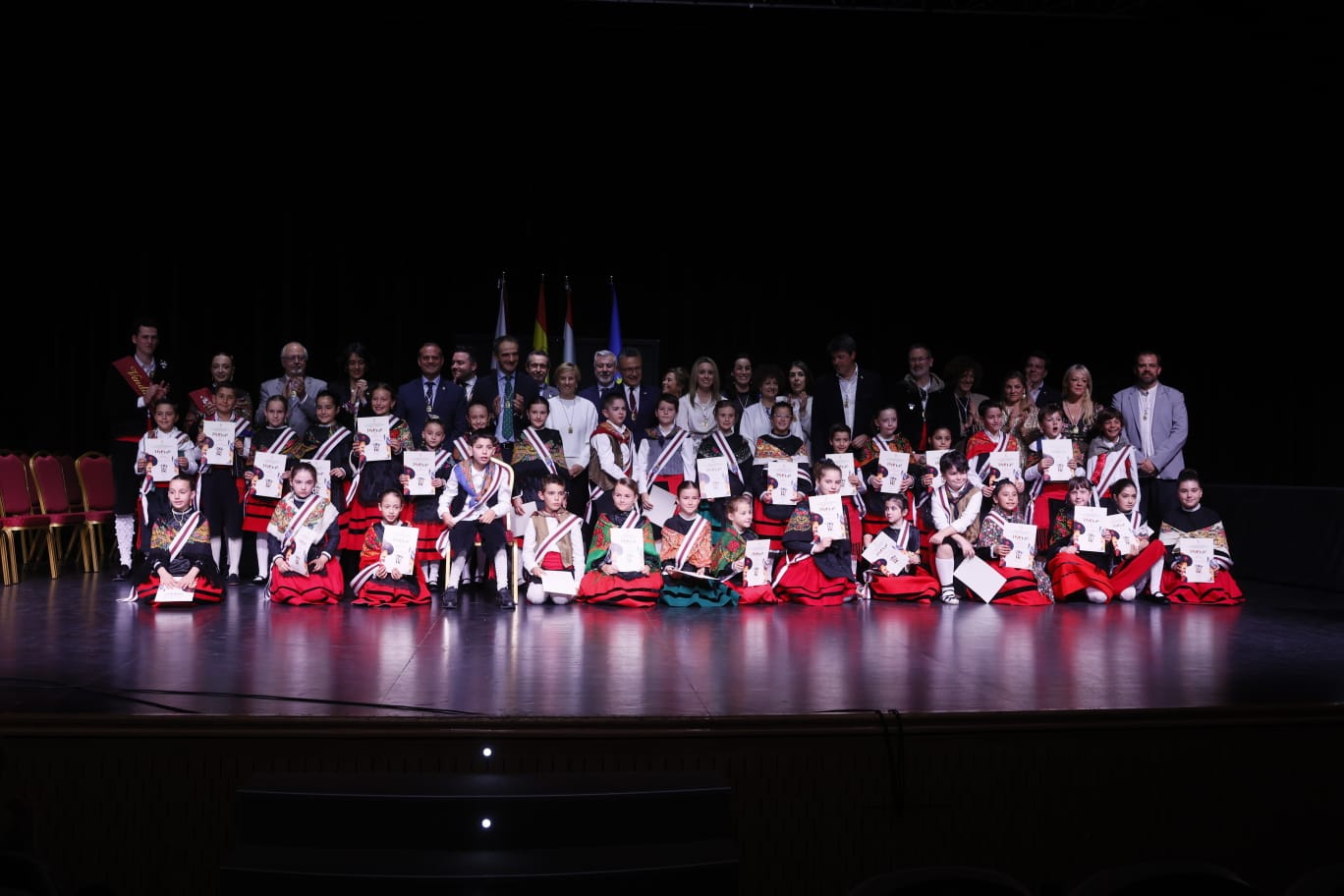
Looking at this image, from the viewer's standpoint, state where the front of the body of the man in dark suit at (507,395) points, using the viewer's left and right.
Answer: facing the viewer

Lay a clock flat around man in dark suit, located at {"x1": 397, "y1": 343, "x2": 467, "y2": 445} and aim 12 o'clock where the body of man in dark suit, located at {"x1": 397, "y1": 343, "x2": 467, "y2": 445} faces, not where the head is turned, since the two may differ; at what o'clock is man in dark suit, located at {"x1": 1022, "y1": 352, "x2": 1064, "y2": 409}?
man in dark suit, located at {"x1": 1022, "y1": 352, "x2": 1064, "y2": 409} is roughly at 9 o'clock from man in dark suit, located at {"x1": 397, "y1": 343, "x2": 467, "y2": 445}.

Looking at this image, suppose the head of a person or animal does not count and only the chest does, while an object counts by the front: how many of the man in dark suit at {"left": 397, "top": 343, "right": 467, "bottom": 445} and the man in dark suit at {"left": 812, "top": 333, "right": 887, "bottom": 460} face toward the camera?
2

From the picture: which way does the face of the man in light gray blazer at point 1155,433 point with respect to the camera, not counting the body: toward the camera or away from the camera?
toward the camera

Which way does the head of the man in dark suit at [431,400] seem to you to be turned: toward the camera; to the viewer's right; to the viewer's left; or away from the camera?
toward the camera

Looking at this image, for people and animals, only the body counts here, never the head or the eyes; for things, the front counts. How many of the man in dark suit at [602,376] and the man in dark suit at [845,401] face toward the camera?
2

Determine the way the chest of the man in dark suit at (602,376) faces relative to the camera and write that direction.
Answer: toward the camera

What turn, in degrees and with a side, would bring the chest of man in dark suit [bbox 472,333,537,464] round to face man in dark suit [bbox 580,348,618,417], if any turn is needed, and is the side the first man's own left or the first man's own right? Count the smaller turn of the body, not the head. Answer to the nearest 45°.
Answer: approximately 90° to the first man's own left

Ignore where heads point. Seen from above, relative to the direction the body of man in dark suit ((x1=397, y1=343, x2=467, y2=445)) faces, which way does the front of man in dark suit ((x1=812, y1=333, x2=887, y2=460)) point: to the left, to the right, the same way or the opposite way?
the same way

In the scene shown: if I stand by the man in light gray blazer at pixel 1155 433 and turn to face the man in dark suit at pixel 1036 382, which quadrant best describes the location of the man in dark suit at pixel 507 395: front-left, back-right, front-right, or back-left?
front-left

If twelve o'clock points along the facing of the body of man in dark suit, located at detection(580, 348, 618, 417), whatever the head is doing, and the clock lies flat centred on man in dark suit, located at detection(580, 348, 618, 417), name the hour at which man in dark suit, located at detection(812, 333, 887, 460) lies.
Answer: man in dark suit, located at detection(812, 333, 887, 460) is roughly at 9 o'clock from man in dark suit, located at detection(580, 348, 618, 417).

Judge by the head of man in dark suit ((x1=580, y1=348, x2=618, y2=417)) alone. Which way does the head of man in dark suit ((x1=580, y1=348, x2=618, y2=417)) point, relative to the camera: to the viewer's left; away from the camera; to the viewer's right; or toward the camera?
toward the camera

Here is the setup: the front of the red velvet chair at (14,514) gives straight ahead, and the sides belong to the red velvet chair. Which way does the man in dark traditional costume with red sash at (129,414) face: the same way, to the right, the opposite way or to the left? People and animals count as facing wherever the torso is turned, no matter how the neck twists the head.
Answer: the same way

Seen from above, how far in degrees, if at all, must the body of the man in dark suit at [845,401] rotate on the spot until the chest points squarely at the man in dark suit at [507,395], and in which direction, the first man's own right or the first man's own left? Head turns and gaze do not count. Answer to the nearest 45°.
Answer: approximately 90° to the first man's own right

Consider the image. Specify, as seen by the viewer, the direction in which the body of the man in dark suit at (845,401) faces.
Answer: toward the camera

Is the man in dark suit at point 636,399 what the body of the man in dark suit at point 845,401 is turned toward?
no

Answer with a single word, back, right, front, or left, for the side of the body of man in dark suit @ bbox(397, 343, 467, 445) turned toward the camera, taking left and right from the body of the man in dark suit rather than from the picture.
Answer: front

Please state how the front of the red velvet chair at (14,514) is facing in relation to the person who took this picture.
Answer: facing the viewer and to the right of the viewer

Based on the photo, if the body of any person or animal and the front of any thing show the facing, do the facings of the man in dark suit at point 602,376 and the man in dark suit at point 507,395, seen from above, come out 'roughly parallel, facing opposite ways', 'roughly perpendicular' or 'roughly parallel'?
roughly parallel

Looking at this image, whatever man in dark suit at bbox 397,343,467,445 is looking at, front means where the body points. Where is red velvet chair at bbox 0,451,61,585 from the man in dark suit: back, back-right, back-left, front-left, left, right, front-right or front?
right
